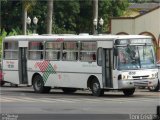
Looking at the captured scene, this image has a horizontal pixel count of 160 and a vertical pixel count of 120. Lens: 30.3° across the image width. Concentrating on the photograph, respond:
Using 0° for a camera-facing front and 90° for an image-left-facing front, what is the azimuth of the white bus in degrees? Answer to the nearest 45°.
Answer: approximately 315°
